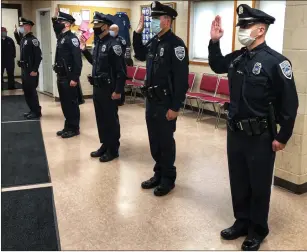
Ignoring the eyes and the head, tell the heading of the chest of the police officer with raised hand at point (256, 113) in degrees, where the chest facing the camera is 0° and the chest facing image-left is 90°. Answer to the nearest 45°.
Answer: approximately 45°

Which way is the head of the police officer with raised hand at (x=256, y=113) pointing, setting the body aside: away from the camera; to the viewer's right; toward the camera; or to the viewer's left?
to the viewer's left

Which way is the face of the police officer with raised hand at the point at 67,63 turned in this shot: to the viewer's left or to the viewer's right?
to the viewer's left

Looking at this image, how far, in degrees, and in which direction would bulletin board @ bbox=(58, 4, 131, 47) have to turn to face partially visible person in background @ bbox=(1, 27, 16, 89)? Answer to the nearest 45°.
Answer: approximately 135° to its right

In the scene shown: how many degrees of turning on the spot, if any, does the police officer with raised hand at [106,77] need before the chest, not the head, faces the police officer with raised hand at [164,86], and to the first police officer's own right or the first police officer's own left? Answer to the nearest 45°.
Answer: approximately 90° to the first police officer's own left

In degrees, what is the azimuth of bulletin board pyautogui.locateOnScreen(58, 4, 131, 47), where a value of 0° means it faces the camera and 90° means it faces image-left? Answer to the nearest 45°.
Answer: approximately 0°

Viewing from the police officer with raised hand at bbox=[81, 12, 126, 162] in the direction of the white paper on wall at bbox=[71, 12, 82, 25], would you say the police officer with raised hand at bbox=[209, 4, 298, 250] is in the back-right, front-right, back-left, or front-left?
back-right

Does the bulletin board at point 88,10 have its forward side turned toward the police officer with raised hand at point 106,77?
yes

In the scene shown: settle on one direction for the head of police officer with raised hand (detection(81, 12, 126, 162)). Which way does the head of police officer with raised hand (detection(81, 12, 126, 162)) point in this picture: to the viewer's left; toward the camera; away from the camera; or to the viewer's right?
to the viewer's left

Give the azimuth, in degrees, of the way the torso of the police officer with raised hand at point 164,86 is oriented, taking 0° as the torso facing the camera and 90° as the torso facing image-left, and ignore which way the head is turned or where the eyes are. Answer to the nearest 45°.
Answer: approximately 45°

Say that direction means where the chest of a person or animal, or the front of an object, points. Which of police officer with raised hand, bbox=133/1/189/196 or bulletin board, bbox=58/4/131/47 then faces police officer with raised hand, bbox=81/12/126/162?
the bulletin board

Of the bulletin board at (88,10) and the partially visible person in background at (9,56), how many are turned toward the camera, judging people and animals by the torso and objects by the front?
2
